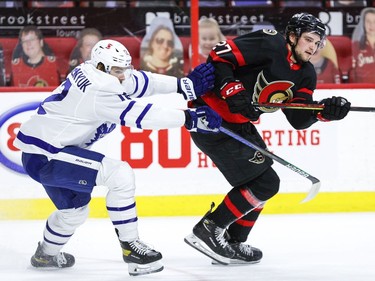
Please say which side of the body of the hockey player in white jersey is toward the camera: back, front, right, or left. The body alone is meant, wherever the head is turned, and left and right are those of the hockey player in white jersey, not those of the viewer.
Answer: right

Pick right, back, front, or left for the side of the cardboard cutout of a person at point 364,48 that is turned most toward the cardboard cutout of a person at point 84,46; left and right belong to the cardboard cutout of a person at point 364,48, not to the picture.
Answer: right

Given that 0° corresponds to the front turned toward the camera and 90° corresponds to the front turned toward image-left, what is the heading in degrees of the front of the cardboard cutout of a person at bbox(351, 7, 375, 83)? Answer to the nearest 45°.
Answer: approximately 0°

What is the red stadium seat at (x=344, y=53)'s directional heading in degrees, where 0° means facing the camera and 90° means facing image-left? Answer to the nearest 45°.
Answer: approximately 0°

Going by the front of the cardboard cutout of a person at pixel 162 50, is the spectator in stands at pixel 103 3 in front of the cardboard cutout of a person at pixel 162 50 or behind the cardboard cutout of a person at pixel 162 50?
behind

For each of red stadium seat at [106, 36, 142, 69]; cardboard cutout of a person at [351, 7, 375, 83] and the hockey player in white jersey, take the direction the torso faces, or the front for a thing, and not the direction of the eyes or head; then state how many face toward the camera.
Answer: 2

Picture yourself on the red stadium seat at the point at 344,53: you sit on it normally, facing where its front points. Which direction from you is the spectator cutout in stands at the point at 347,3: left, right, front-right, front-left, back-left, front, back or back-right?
back

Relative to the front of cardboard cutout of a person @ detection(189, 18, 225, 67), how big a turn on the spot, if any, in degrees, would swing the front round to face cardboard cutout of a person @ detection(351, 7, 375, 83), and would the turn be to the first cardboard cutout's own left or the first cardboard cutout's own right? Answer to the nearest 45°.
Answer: approximately 90° to the first cardboard cutout's own left

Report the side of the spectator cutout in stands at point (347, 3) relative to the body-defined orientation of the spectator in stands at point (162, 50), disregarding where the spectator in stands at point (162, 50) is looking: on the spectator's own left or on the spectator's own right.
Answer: on the spectator's own left
